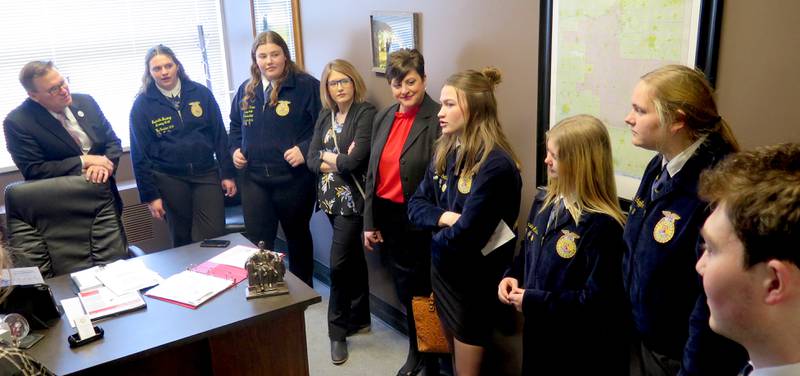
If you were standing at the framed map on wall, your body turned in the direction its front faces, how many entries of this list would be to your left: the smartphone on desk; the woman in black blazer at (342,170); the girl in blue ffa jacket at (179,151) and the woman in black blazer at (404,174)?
0

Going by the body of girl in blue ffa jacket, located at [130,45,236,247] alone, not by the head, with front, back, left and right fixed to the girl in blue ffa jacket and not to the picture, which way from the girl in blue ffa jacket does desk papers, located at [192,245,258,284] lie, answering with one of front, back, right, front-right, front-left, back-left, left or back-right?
front

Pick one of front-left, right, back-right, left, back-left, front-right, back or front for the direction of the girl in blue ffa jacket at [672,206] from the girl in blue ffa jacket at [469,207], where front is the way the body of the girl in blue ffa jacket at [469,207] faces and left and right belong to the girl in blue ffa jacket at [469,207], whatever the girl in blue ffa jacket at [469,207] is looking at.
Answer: left

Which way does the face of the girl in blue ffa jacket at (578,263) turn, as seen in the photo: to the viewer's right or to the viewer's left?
to the viewer's left

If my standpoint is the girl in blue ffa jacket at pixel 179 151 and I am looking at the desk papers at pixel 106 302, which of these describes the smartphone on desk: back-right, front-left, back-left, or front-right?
front-left

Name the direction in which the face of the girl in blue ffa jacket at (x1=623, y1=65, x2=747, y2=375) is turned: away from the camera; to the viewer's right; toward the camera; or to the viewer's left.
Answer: to the viewer's left

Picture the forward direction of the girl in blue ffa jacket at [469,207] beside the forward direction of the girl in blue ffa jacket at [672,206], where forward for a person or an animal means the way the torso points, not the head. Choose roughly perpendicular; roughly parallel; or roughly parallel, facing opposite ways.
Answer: roughly parallel

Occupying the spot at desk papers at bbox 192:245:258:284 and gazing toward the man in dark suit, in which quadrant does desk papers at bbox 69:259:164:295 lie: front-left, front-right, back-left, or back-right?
front-left

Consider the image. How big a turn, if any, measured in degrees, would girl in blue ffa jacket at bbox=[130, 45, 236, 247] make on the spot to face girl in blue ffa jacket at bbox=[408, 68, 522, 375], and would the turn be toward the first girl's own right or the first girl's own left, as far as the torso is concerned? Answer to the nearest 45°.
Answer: approximately 45° to the first girl's own left

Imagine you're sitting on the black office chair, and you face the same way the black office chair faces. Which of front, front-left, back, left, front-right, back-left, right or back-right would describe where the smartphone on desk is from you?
left

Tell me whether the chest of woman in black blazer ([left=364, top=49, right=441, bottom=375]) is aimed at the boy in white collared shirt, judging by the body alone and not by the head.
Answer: no

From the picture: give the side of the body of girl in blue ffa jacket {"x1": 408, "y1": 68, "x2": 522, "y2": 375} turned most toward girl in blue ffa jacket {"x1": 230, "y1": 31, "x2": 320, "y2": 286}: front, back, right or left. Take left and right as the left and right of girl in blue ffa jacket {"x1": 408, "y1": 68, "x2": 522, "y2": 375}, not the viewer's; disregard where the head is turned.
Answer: right

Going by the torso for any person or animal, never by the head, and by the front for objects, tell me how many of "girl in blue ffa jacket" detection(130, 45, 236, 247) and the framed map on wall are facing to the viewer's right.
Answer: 0

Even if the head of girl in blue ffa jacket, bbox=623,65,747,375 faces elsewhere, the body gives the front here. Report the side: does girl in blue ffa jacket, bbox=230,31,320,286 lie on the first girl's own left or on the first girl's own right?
on the first girl's own right

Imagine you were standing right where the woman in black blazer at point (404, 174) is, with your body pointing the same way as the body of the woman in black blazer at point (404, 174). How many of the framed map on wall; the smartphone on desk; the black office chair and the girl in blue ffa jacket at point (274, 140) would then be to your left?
1

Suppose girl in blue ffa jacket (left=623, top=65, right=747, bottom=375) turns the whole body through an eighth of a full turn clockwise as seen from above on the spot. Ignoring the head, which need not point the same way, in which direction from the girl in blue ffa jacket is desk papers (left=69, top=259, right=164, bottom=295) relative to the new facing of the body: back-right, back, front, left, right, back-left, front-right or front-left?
front
